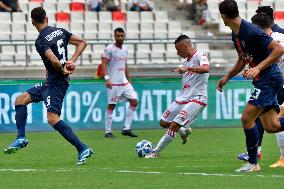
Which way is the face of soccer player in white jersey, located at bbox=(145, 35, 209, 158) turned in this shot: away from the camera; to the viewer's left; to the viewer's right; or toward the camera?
to the viewer's left

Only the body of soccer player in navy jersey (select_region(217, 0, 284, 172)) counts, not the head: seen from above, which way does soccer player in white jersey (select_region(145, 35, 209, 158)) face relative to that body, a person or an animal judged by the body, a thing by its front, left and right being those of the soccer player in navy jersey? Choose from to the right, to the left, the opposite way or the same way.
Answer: the same way

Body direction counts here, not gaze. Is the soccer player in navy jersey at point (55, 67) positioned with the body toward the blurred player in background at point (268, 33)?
no

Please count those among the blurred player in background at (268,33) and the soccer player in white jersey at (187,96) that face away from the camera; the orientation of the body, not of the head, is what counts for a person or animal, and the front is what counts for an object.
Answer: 0

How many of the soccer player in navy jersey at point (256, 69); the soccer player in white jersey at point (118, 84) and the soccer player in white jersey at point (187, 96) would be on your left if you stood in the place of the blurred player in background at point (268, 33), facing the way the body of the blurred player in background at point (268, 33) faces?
1

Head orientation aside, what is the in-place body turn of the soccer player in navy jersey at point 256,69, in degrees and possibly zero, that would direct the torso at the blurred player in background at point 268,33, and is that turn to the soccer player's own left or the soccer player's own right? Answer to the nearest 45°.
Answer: approximately 135° to the soccer player's own right

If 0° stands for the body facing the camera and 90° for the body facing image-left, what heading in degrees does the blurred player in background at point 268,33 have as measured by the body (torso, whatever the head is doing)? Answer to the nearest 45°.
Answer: approximately 90°

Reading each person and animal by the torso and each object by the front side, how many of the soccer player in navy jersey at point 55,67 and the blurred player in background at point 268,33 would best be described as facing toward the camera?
0
